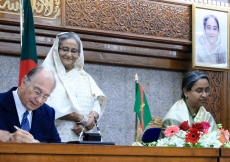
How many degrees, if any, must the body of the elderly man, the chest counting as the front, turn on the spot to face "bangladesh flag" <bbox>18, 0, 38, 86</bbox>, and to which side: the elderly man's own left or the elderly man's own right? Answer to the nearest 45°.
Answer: approximately 135° to the elderly man's own left

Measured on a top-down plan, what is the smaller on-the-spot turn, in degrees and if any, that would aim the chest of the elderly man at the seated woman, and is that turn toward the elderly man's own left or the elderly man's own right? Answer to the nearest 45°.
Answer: approximately 90° to the elderly man's own left

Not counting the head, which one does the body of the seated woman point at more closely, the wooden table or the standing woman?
the wooden table

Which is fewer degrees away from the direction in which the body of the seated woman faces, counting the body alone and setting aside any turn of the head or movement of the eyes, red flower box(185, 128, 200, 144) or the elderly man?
the red flower

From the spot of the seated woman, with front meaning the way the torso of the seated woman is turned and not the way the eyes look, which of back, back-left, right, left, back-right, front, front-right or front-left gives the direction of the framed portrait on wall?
back-left

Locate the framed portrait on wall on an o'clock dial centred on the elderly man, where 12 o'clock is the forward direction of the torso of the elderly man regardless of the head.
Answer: The framed portrait on wall is roughly at 9 o'clock from the elderly man.

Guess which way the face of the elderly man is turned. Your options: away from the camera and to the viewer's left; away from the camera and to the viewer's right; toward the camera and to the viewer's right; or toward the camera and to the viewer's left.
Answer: toward the camera and to the viewer's right

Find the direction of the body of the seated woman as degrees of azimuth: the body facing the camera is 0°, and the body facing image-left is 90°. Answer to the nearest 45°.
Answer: approximately 315°

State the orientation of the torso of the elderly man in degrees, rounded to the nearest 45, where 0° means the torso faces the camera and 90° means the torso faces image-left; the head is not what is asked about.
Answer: approximately 315°
